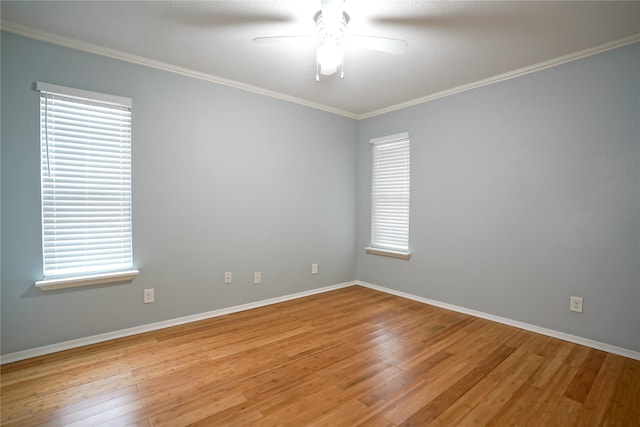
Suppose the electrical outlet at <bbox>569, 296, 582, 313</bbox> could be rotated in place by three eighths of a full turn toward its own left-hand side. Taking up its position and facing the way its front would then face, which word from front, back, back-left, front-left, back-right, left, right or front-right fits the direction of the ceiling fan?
back

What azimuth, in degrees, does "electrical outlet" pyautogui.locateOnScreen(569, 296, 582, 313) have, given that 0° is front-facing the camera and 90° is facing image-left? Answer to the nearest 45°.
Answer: approximately 0°
